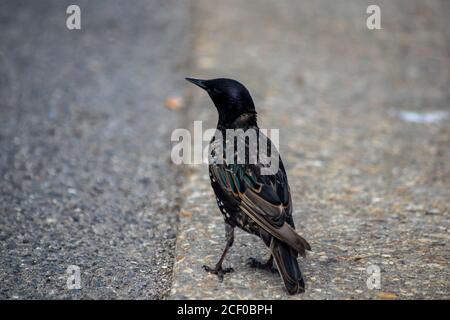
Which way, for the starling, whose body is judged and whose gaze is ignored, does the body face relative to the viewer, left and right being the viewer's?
facing away from the viewer and to the left of the viewer
